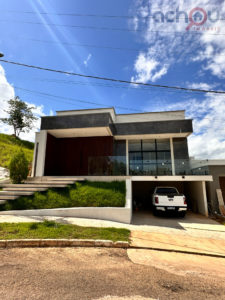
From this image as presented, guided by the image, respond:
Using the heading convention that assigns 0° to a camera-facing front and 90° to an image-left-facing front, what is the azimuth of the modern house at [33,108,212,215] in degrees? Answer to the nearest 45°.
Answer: approximately 0°

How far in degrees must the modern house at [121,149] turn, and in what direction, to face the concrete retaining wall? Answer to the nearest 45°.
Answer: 0° — it already faces it

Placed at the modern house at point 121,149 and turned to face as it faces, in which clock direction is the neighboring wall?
The neighboring wall is roughly at 9 o'clock from the modern house.

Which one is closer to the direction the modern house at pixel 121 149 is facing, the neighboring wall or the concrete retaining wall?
the concrete retaining wall
